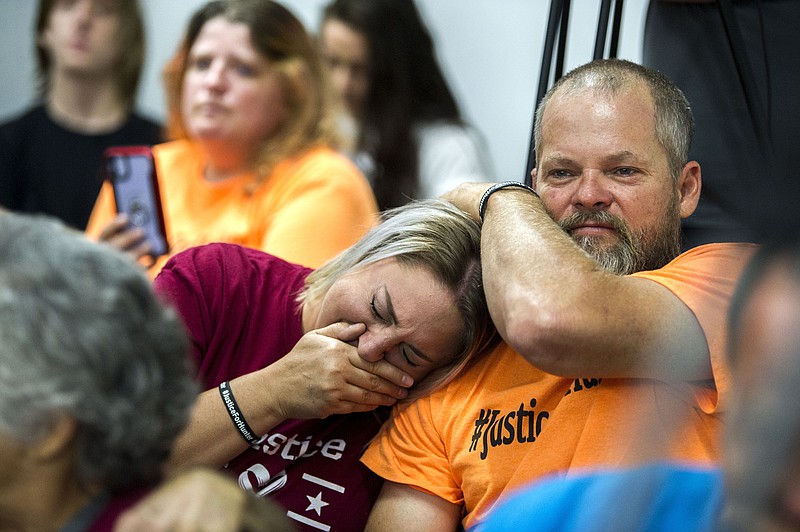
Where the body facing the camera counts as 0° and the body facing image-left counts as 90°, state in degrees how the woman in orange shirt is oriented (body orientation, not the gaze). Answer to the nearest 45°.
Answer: approximately 45°

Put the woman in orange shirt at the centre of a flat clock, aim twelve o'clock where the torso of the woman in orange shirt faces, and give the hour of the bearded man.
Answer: The bearded man is roughly at 10 o'clock from the woman in orange shirt.

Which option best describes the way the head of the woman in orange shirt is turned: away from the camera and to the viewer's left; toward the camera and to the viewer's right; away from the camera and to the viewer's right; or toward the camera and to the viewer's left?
toward the camera and to the viewer's left
